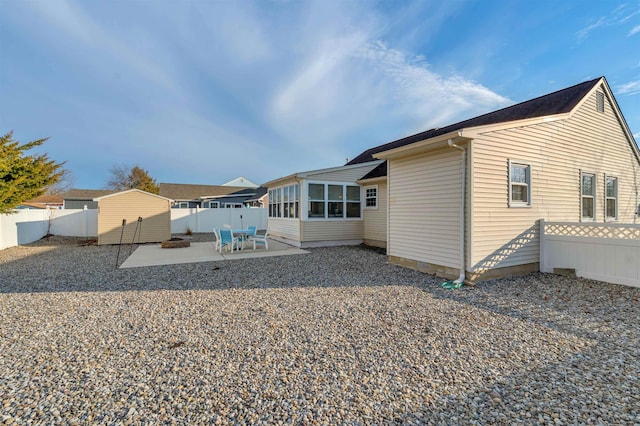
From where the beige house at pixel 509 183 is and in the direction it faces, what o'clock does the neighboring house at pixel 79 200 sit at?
The neighboring house is roughly at 8 o'clock from the beige house.

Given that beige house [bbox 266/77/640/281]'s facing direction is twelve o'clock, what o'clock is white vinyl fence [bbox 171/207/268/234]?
The white vinyl fence is roughly at 8 o'clock from the beige house.

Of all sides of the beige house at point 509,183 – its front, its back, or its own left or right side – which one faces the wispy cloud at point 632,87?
front

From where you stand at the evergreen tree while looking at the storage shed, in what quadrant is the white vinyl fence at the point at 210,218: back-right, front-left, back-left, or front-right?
front-left

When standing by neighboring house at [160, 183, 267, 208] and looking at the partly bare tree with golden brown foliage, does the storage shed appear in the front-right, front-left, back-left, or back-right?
back-left

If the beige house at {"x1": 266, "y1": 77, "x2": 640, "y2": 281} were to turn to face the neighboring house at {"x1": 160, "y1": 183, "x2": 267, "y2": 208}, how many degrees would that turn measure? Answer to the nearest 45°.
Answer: approximately 90° to its left

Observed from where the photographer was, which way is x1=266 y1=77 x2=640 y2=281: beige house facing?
facing away from the viewer and to the right of the viewer

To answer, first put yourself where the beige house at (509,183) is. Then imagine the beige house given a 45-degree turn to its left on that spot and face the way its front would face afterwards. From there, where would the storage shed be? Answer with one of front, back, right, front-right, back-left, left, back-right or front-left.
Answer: left

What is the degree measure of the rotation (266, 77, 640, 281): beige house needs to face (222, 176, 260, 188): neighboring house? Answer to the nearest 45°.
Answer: approximately 90° to its left
